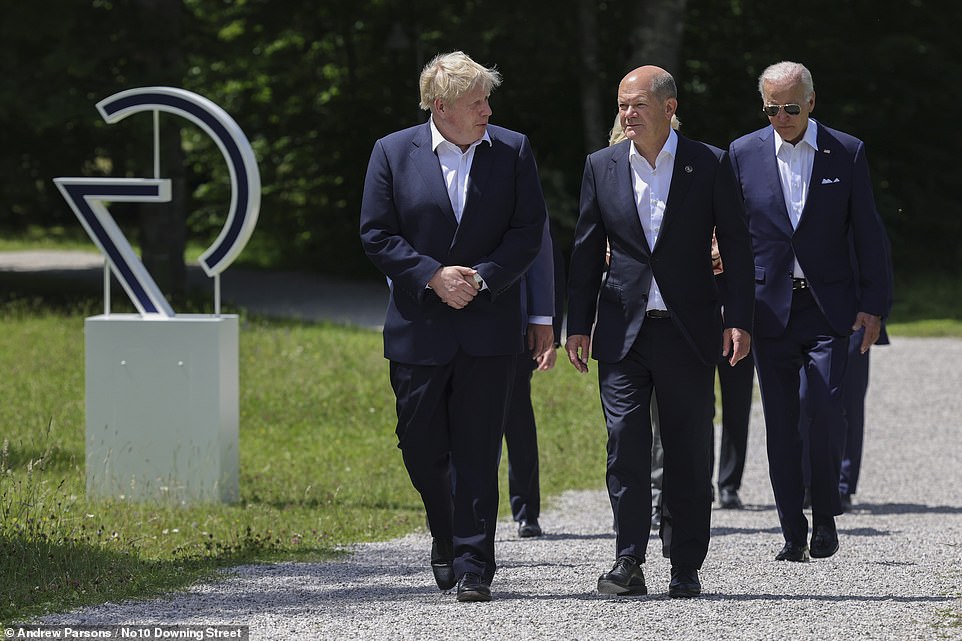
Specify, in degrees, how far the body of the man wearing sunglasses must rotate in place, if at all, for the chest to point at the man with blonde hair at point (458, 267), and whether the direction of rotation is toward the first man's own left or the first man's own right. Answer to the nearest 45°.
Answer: approximately 45° to the first man's own right

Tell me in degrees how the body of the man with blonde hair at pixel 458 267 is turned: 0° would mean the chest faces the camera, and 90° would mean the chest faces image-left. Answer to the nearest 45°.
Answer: approximately 0°

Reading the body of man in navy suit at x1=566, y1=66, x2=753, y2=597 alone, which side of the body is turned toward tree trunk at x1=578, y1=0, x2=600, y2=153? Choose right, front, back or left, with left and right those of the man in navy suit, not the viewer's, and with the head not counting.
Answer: back

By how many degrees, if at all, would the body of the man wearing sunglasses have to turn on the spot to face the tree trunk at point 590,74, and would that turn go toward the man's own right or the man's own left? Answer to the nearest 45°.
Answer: approximately 180°

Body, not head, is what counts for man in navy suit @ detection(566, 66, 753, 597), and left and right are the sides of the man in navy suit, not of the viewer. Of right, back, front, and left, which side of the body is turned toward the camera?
front

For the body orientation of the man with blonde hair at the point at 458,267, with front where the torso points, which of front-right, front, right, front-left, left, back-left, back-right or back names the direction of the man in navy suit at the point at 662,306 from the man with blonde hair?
left

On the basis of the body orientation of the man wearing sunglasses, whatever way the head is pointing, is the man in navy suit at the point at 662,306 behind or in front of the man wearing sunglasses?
in front

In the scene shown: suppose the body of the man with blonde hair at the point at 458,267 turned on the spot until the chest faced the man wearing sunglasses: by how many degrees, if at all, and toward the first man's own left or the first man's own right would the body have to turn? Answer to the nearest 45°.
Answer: approximately 135° to the first man's own left

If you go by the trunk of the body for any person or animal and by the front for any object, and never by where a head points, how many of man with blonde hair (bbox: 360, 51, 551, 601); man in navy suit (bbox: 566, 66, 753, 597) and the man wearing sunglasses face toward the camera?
3

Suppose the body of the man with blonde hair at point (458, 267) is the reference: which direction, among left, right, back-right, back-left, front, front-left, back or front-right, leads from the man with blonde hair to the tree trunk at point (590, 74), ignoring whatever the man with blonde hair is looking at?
back

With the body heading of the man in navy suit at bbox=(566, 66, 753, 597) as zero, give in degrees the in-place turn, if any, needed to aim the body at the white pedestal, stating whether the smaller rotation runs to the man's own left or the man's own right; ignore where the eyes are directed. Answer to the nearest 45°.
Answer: approximately 135° to the man's own right

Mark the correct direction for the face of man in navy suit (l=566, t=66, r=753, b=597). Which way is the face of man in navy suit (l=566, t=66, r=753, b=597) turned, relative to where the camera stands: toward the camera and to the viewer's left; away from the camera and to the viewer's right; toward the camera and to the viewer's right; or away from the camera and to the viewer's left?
toward the camera and to the viewer's left

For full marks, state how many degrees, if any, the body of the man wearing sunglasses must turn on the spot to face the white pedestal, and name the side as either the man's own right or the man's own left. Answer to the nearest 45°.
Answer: approximately 90° to the man's own right

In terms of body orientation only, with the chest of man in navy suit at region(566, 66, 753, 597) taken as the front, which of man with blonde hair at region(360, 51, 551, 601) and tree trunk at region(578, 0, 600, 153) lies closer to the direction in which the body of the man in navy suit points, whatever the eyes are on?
the man with blonde hair
